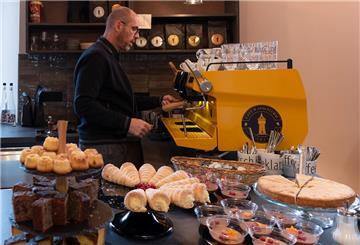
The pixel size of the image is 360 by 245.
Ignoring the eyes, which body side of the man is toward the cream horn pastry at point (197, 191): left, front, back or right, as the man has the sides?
right

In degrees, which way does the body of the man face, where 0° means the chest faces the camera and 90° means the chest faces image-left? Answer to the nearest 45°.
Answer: approximately 270°

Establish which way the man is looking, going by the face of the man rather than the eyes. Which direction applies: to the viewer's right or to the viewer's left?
to the viewer's right

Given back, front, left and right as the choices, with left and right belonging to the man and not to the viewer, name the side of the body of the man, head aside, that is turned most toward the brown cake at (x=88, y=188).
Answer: right

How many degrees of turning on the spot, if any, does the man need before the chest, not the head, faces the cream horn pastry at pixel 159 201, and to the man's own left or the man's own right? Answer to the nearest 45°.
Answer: approximately 90° to the man's own right

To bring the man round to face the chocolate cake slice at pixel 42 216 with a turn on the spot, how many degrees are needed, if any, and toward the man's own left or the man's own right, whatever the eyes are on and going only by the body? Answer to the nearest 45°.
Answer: approximately 90° to the man's own right

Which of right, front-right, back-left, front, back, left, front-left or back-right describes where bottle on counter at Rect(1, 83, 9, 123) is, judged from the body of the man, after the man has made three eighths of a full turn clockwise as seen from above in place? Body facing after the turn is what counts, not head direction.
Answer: right

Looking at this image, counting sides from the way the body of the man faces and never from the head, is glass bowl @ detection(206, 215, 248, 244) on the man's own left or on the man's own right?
on the man's own right
